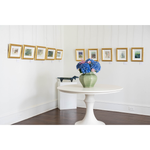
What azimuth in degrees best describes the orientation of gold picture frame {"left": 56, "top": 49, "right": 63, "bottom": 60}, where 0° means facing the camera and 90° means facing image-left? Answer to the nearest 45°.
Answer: approximately 315°

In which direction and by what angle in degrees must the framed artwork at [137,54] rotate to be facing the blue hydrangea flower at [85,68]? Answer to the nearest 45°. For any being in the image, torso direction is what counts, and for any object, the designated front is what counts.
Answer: approximately 45° to its right

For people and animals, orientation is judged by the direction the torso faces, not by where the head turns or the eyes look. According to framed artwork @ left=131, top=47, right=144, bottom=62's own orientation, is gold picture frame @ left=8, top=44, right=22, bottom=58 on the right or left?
on its right

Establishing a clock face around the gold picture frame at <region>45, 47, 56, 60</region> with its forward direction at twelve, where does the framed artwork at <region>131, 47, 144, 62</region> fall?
The framed artwork is roughly at 11 o'clock from the gold picture frame.

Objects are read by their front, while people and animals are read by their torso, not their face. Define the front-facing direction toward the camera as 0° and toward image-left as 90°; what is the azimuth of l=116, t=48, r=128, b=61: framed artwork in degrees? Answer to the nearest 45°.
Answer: approximately 0°

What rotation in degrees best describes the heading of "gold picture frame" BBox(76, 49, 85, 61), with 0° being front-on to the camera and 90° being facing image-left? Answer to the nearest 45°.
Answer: approximately 0°

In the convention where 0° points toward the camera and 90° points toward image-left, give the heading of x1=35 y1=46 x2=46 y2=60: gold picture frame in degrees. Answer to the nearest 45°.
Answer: approximately 315°

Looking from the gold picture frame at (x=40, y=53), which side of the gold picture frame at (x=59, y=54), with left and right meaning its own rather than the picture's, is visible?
right

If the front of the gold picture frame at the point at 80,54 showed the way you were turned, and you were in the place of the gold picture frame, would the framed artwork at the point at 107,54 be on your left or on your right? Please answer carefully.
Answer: on your left
